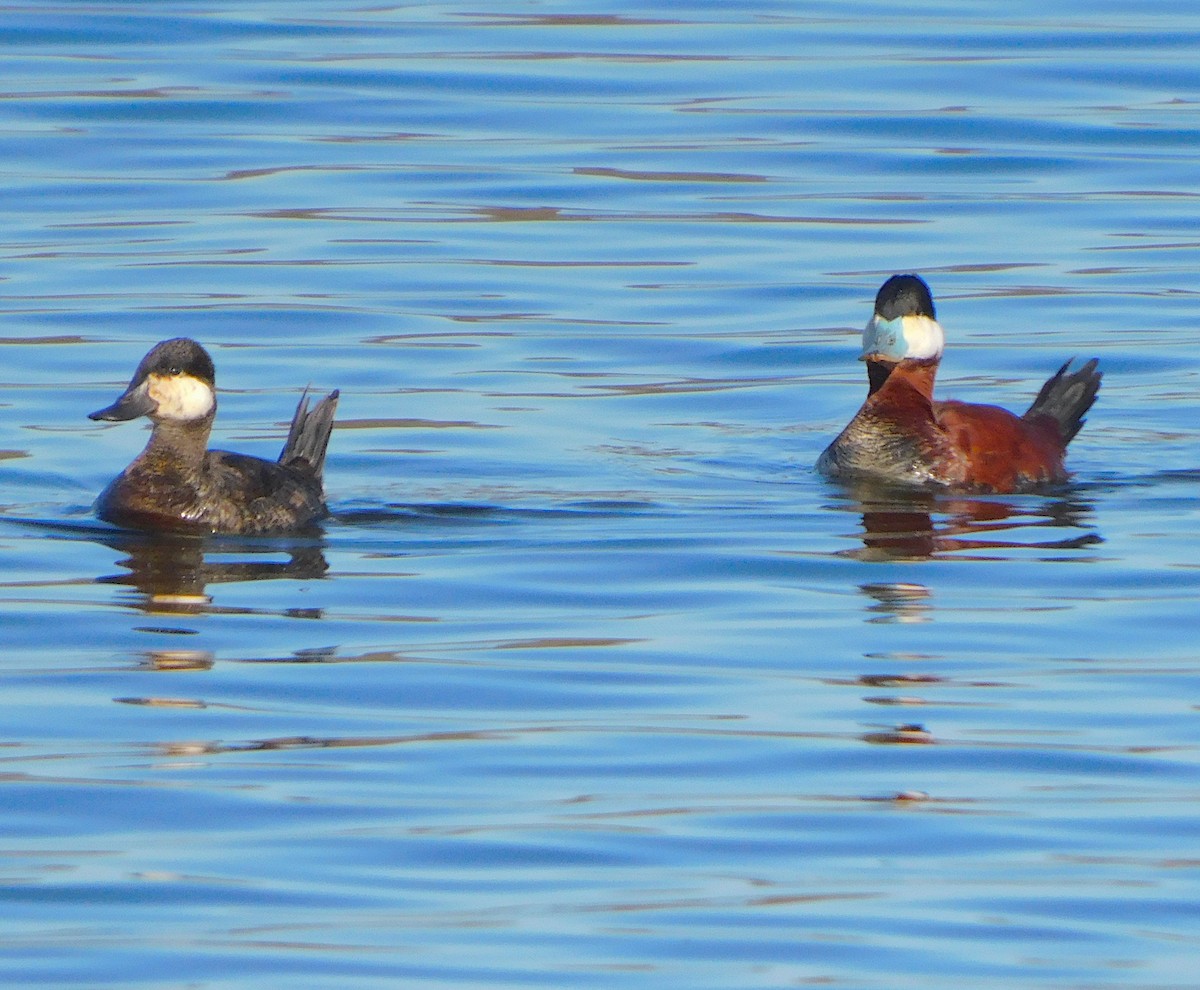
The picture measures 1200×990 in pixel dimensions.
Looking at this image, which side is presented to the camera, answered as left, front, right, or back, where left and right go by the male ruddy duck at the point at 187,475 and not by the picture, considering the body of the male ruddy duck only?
left

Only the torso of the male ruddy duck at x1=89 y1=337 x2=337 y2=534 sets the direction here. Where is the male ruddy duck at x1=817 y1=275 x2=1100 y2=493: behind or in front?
behind
